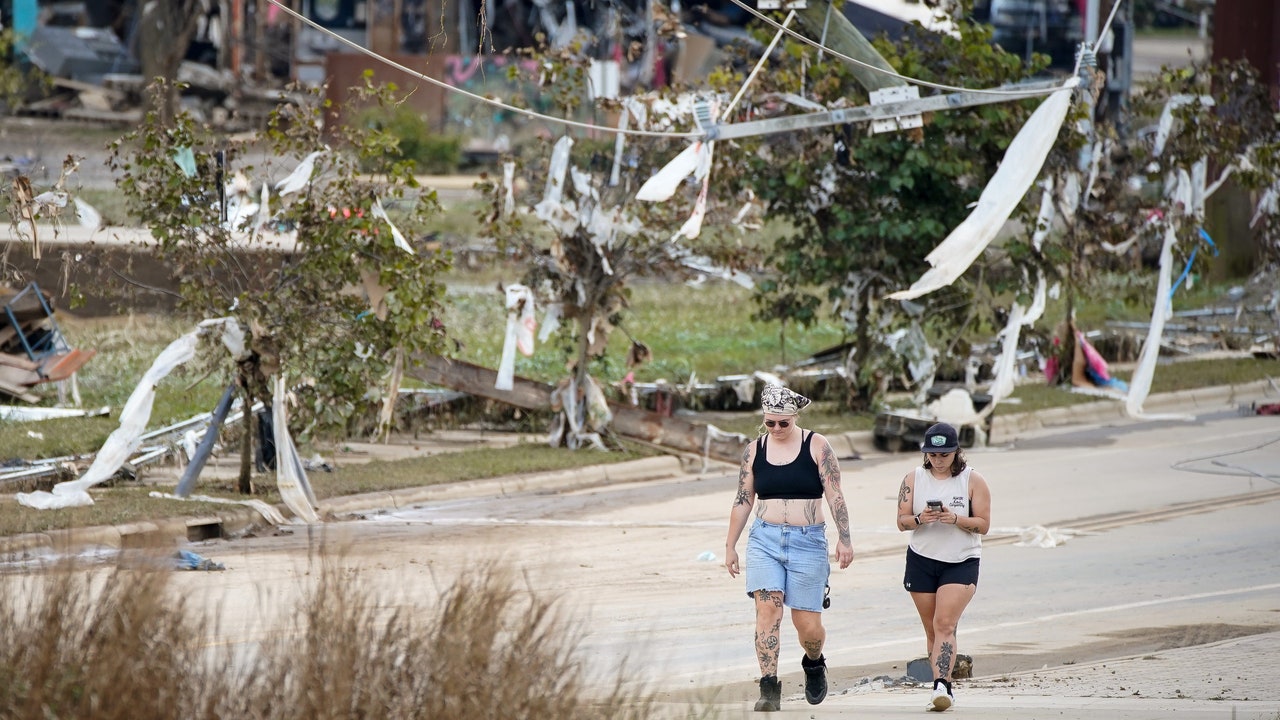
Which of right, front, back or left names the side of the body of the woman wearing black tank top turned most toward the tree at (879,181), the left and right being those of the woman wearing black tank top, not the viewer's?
back

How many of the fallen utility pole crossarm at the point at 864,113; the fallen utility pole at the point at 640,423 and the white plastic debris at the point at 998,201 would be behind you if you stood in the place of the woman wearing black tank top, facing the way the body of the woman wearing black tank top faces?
3

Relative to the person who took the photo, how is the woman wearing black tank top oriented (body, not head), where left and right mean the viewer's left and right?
facing the viewer

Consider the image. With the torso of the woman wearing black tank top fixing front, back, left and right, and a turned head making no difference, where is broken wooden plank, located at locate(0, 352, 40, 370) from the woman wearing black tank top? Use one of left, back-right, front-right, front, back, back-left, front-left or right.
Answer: back-right

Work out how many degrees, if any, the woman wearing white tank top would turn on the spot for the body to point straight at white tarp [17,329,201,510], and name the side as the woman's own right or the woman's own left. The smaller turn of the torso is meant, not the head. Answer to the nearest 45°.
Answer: approximately 135° to the woman's own right

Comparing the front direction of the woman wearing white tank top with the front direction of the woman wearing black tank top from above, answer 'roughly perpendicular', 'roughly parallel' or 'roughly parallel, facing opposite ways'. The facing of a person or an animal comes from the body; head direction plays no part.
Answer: roughly parallel

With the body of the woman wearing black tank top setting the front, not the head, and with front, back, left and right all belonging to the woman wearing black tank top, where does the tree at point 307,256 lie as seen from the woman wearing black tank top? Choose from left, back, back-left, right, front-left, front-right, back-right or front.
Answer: back-right

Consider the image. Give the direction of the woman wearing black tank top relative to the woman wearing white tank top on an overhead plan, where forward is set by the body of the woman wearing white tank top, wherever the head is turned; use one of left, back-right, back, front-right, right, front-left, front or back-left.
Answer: front-right

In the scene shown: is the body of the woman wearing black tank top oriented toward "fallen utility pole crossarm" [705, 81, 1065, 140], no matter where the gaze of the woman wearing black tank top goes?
no

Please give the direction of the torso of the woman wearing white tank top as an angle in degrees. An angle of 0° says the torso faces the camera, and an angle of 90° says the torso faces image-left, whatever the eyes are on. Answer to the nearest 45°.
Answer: approximately 0°

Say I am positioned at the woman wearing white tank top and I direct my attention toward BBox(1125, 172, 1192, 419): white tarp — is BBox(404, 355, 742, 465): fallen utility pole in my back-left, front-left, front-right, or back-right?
front-left

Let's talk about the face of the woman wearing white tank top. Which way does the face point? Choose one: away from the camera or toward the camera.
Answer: toward the camera

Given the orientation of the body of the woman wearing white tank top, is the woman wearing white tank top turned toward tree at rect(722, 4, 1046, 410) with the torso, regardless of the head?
no

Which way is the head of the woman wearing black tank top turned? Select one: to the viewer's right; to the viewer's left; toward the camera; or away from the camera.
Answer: toward the camera

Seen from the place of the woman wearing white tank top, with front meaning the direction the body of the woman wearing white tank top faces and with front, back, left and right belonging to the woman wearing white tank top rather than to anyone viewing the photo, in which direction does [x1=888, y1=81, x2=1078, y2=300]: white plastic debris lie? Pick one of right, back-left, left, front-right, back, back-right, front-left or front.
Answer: back

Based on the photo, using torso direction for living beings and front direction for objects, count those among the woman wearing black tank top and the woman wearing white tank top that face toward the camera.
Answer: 2

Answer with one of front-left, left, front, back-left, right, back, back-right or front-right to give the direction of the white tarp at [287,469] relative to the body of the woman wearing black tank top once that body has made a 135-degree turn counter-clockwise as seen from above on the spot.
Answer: left
